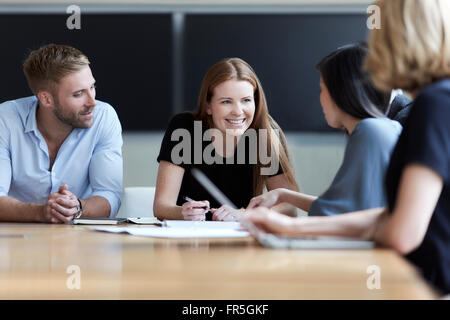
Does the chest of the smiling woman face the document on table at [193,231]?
yes

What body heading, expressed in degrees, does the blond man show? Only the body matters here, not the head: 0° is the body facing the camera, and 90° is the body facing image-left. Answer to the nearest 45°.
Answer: approximately 0°

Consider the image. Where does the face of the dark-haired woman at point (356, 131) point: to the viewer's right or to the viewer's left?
to the viewer's left

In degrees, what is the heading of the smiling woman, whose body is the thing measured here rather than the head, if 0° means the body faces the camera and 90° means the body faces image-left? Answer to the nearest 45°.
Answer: approximately 0°
